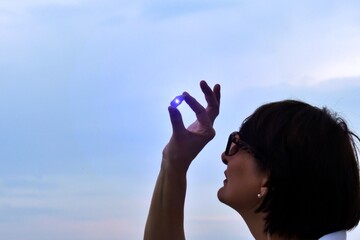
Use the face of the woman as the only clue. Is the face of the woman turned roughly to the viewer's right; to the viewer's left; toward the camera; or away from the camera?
to the viewer's left

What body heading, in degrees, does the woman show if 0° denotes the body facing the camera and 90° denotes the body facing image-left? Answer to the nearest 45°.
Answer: approximately 90°
